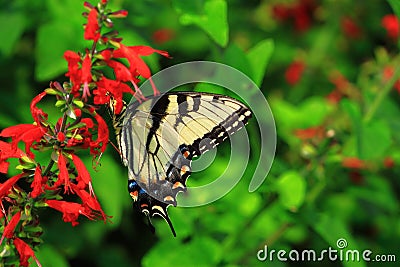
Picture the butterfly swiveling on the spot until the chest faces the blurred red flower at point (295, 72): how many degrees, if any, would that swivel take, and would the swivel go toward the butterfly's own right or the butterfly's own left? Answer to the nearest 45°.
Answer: approximately 135° to the butterfly's own right

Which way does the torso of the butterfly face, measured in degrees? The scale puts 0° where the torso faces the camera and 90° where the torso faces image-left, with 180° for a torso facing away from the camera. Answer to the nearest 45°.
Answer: approximately 90°

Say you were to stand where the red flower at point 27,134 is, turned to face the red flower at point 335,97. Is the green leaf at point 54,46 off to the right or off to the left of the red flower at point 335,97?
left

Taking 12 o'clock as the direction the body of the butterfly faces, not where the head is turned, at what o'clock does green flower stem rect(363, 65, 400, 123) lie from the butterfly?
The green flower stem is roughly at 5 o'clock from the butterfly.

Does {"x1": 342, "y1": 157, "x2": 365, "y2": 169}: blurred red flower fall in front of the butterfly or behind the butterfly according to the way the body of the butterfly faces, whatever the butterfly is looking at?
behind

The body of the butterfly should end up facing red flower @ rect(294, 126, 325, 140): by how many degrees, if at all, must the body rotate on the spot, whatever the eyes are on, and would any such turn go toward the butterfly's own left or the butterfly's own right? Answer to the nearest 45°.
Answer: approximately 135° to the butterfly's own right

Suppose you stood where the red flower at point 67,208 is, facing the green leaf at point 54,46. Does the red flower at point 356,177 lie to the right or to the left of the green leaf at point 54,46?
right

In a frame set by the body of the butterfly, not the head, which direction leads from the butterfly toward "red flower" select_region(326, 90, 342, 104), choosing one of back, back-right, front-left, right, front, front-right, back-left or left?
back-right
